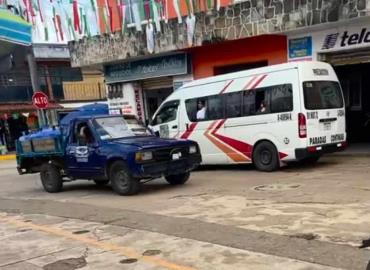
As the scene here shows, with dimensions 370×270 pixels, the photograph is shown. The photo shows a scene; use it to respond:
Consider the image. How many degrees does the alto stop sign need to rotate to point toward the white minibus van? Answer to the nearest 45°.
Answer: approximately 45° to its left

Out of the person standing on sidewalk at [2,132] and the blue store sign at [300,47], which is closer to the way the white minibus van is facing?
the person standing on sidewalk

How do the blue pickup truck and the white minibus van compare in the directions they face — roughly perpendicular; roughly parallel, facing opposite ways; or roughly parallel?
roughly parallel, facing opposite ways

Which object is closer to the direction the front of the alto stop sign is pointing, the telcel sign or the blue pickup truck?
the blue pickup truck

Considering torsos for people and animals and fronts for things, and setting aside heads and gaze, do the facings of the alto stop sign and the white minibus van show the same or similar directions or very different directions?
very different directions

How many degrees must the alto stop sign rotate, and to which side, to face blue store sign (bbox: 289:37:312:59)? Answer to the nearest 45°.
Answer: approximately 45° to its left

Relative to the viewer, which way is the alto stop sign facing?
toward the camera

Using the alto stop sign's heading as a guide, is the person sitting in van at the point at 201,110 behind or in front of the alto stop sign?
in front

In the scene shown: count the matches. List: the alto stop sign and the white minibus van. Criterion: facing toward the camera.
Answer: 1

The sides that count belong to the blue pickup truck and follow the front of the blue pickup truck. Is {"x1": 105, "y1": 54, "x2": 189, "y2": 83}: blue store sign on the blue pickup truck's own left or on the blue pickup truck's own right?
on the blue pickup truck's own left

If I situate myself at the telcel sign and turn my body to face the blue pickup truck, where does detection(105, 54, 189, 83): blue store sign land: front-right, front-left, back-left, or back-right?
front-right
